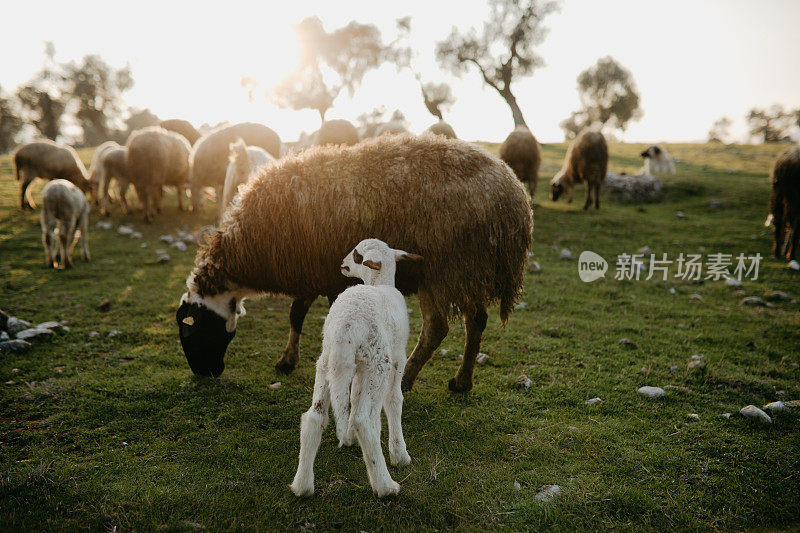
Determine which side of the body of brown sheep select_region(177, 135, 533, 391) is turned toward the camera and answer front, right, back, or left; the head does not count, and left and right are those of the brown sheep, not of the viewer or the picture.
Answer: left

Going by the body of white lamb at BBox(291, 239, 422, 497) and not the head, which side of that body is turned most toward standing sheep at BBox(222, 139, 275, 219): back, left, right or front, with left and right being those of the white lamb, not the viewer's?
front

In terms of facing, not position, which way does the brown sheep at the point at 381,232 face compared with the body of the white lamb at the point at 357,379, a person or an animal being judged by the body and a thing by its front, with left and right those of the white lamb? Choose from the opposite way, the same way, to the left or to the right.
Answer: to the left

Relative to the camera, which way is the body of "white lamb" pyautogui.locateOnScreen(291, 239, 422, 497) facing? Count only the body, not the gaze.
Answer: away from the camera

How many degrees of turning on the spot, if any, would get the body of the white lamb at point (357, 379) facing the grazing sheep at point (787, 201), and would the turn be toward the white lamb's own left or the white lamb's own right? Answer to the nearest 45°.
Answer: approximately 45° to the white lamb's own right

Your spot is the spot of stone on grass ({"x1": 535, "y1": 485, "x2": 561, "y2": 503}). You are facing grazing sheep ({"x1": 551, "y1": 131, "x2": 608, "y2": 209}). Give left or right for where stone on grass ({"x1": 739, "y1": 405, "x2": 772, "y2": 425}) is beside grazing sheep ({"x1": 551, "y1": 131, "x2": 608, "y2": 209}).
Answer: right

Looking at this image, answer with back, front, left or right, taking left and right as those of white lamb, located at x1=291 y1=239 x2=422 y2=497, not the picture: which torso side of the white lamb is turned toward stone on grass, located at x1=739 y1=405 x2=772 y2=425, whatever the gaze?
right

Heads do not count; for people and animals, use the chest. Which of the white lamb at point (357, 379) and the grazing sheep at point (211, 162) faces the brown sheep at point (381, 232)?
the white lamb

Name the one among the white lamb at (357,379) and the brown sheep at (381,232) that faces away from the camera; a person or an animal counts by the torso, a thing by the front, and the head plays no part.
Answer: the white lamb
